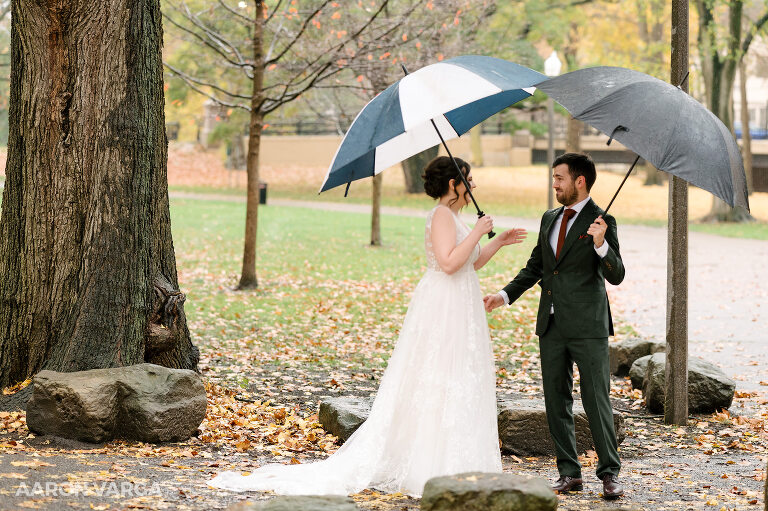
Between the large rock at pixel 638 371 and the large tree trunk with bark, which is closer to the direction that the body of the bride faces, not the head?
the large rock

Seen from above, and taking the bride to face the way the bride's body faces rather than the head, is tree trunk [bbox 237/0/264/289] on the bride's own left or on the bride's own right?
on the bride's own left

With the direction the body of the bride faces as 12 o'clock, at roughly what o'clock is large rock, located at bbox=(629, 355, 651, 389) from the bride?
The large rock is roughly at 10 o'clock from the bride.

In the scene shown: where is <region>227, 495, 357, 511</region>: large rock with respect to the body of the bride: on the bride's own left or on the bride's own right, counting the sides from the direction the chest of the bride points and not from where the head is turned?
on the bride's own right

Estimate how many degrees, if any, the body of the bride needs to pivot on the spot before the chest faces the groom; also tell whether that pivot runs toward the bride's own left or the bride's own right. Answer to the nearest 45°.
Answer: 0° — they already face them

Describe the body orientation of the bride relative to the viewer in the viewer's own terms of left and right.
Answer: facing to the right of the viewer

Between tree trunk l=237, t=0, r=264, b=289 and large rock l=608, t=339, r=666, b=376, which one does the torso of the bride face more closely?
the large rock

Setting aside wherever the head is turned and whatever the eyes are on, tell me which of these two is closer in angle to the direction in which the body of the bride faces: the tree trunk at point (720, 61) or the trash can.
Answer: the tree trunk

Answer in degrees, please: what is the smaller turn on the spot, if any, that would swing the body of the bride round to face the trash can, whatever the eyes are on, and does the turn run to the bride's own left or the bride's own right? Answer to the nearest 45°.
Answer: approximately 90° to the bride's own left

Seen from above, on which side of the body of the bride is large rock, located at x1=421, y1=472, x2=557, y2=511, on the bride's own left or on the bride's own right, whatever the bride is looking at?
on the bride's own right

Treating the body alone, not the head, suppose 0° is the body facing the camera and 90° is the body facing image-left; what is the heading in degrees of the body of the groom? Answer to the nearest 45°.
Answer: approximately 45°

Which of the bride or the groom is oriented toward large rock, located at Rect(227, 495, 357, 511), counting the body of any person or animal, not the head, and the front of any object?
the groom

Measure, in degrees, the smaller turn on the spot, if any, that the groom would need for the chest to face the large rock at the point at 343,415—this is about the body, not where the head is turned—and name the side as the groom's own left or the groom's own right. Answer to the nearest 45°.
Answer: approximately 90° to the groom's own right

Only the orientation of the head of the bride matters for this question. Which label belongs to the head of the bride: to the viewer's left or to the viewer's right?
to the viewer's right

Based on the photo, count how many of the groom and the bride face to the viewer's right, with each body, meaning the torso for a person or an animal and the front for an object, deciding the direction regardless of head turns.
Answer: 1

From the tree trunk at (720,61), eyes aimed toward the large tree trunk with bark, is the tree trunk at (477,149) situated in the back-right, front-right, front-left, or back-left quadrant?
back-right

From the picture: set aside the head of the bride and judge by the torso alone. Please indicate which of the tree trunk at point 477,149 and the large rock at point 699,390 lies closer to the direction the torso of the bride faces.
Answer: the large rock

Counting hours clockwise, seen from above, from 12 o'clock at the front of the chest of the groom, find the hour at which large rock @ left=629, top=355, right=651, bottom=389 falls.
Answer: The large rock is roughly at 5 o'clock from the groom.

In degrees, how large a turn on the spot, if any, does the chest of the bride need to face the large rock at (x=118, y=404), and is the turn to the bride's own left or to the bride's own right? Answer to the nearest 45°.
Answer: approximately 180°

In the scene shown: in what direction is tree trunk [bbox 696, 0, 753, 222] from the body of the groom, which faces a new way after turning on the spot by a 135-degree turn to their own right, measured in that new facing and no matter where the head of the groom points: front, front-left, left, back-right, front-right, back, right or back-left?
front
